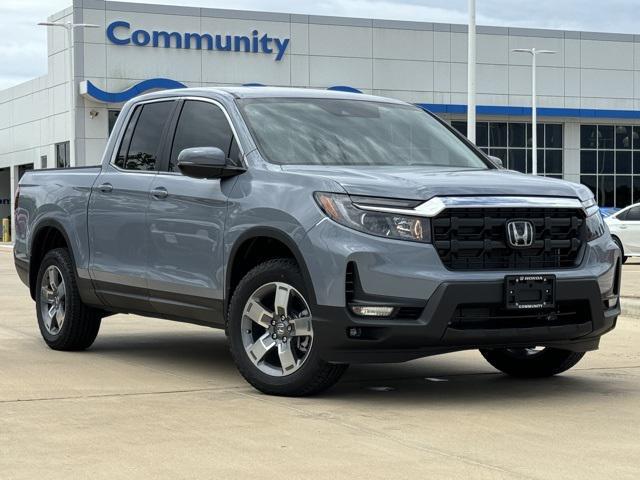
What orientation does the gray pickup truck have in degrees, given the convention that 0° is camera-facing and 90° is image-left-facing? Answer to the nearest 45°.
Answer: approximately 315°

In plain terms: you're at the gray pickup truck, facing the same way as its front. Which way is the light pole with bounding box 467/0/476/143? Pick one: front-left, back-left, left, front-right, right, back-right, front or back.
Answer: back-left
